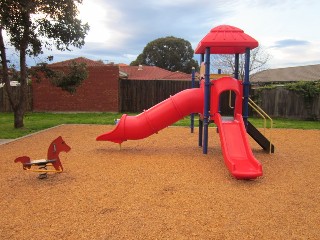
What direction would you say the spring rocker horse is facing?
to the viewer's right

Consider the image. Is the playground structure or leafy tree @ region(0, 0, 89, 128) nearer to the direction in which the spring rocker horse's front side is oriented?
the playground structure

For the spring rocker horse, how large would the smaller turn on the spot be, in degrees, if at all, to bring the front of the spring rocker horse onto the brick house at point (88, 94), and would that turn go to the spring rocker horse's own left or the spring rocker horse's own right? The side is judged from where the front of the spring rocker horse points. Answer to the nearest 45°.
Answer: approximately 90° to the spring rocker horse's own left

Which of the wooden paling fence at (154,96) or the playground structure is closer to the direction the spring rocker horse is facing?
the playground structure

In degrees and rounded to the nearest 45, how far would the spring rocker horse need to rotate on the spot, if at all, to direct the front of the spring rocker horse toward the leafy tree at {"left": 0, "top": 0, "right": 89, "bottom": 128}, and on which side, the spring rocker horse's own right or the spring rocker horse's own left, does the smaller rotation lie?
approximately 90° to the spring rocker horse's own left

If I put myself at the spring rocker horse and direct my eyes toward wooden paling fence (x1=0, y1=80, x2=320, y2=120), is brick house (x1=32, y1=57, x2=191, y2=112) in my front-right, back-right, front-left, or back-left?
front-left

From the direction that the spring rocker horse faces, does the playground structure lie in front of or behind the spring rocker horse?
in front

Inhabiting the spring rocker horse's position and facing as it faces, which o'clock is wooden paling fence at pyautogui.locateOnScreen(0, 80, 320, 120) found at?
The wooden paling fence is roughly at 10 o'clock from the spring rocker horse.

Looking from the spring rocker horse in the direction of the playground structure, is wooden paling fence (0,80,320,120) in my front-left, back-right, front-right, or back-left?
front-left
